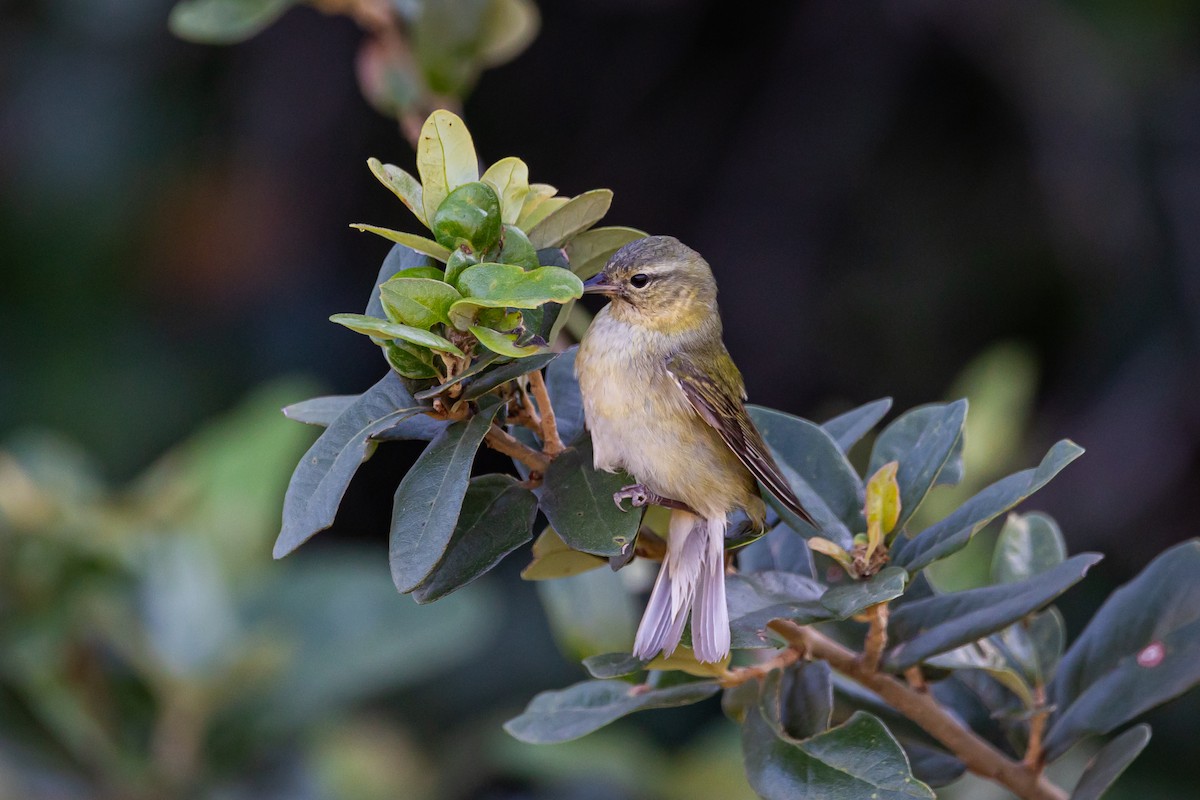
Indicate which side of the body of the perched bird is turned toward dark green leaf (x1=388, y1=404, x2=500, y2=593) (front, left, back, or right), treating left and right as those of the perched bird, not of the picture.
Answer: front

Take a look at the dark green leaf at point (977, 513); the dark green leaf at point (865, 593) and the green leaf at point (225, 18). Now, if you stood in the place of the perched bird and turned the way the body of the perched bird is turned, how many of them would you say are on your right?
1

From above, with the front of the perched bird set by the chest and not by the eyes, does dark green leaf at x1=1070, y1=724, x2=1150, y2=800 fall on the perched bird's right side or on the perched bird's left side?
on the perched bird's left side

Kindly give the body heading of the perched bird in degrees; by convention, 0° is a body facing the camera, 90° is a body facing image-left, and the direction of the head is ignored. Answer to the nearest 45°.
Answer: approximately 45°

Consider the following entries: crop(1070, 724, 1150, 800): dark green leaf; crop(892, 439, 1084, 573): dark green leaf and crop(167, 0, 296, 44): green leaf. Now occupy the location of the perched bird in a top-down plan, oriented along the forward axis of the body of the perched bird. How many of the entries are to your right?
1
